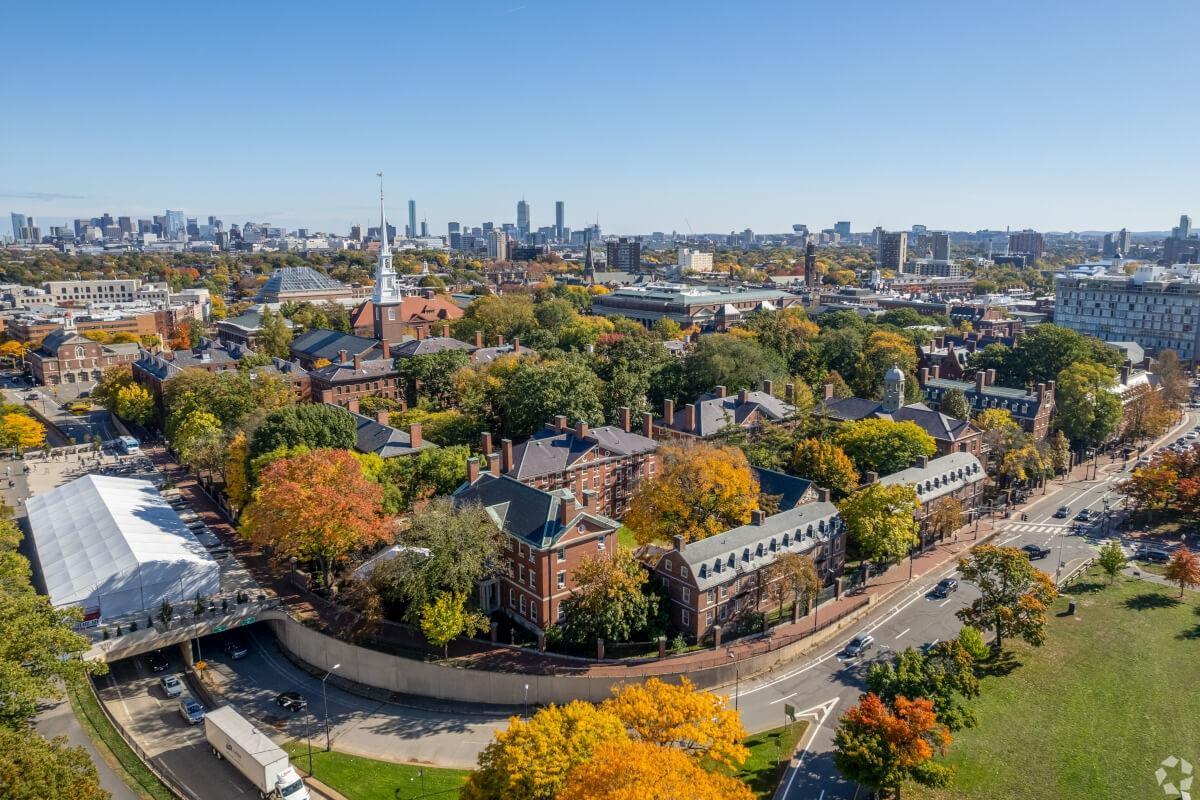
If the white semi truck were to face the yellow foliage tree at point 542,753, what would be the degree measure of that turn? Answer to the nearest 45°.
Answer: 0° — it already faces it

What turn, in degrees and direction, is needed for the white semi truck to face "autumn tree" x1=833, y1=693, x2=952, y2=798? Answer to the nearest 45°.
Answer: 0° — it already faces it

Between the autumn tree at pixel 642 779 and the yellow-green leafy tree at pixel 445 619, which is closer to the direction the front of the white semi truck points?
the autumn tree

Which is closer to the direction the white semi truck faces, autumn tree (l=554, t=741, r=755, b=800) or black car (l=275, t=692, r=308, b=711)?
the autumn tree

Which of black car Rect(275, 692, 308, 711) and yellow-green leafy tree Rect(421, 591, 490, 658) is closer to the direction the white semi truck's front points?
the yellow-green leafy tree

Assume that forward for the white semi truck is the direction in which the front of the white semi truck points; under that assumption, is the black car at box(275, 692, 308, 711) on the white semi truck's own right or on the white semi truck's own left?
on the white semi truck's own left

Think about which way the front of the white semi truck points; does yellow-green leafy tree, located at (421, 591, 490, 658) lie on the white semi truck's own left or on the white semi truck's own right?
on the white semi truck's own left

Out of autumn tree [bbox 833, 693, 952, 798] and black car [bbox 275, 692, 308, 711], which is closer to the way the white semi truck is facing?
the autumn tree

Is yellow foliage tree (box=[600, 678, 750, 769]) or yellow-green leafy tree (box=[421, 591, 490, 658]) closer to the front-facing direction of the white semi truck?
the yellow foliage tree

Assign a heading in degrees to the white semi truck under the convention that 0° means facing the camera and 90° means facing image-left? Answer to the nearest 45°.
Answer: approximately 315°
